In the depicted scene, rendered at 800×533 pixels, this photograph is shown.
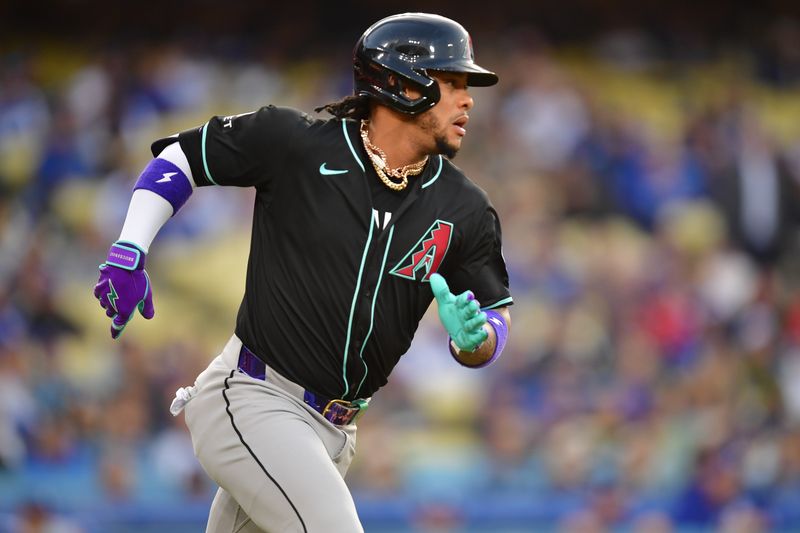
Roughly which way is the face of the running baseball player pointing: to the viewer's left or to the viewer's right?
to the viewer's right

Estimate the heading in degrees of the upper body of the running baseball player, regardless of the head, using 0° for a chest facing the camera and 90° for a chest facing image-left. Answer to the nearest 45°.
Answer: approximately 315°
